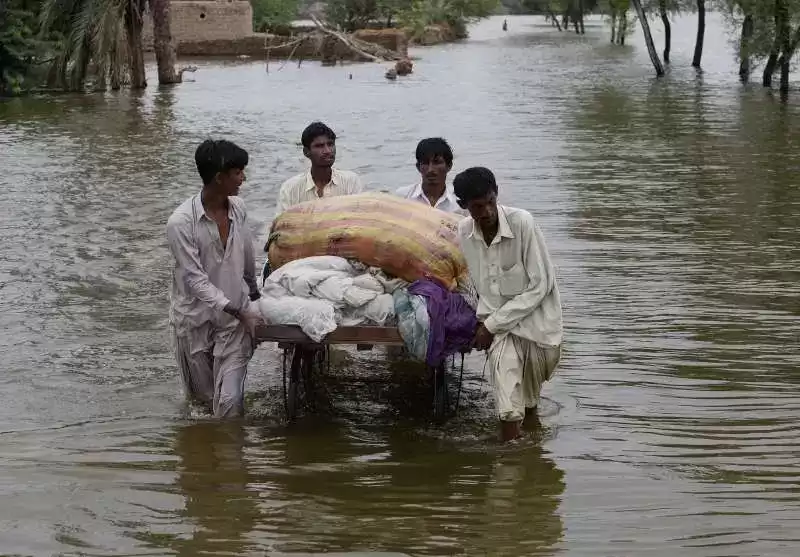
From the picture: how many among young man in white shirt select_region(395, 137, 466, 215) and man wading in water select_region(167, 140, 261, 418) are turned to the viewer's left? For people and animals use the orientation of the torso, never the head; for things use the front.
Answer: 0

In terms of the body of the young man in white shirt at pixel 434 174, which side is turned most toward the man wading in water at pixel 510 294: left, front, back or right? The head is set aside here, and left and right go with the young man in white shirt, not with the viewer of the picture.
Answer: front

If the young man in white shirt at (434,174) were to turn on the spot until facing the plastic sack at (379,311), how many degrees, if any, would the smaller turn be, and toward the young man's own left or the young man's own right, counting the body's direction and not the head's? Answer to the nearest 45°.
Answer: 0° — they already face it

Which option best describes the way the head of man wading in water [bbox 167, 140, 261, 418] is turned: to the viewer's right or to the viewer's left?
to the viewer's right

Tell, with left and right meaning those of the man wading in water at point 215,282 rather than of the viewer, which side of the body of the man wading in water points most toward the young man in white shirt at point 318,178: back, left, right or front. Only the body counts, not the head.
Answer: left

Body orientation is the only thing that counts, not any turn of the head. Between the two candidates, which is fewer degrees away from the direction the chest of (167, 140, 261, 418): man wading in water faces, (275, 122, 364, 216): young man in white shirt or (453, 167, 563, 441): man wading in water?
the man wading in water

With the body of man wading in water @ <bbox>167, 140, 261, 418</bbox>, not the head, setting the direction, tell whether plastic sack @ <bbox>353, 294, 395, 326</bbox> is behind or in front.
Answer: in front

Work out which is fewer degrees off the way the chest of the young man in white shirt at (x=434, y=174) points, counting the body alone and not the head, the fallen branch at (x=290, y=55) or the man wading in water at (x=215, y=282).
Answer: the man wading in water

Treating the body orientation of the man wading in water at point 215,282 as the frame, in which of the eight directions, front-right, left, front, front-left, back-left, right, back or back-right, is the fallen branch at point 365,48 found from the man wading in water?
back-left

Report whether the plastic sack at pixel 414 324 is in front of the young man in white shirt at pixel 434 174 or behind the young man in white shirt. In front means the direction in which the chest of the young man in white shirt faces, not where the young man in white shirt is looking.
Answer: in front

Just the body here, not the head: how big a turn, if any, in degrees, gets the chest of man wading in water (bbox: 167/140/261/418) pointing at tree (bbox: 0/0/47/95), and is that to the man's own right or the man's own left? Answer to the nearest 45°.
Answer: approximately 135° to the man's own left

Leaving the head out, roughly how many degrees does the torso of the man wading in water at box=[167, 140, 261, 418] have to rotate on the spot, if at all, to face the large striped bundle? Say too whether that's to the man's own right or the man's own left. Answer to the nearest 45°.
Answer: approximately 45° to the man's own left

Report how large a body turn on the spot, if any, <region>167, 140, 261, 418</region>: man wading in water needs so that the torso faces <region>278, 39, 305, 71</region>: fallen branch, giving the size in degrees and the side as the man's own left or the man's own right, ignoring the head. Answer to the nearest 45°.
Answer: approximately 135° to the man's own left

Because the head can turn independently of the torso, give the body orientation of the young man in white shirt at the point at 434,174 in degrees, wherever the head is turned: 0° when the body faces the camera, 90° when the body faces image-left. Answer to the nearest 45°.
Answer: approximately 0°
